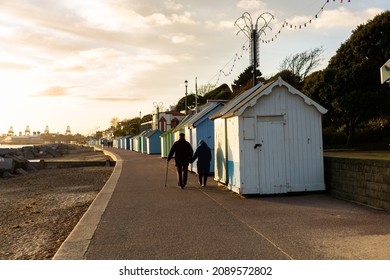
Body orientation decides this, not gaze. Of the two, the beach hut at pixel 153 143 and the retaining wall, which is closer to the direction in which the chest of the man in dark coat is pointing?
the beach hut

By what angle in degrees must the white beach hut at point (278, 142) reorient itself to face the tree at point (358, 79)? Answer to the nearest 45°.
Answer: approximately 180°

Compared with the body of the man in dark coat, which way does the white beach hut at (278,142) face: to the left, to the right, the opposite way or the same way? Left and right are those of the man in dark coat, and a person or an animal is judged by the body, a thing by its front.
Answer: the opposite way

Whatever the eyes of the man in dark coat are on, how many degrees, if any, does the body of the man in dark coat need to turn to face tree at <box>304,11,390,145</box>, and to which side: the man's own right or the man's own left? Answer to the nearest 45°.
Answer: approximately 45° to the man's own right

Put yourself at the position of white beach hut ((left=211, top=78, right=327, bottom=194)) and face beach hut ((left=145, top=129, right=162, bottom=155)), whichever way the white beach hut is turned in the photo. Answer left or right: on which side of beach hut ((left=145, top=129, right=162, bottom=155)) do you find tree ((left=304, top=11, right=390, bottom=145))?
right

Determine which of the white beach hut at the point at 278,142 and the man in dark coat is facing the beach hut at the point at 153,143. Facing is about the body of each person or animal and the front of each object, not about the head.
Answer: the man in dark coat

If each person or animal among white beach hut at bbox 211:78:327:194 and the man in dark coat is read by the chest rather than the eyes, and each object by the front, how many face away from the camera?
1

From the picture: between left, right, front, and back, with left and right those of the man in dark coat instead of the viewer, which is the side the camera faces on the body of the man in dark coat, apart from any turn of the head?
back

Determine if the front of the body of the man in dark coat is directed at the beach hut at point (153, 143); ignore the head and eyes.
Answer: yes

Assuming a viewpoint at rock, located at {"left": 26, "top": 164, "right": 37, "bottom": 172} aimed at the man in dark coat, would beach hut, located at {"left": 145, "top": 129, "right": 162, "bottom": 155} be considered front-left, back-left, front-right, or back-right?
back-left
